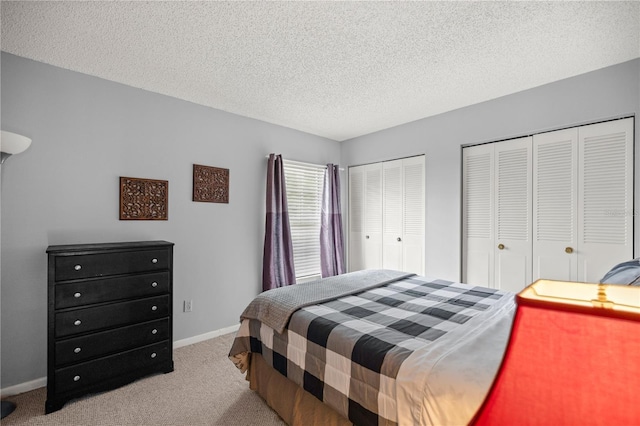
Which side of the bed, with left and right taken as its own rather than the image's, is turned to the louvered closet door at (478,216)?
right

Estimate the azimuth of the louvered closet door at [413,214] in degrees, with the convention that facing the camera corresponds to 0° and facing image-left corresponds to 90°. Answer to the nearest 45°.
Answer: approximately 45°

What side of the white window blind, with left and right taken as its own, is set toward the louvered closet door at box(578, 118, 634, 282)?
front

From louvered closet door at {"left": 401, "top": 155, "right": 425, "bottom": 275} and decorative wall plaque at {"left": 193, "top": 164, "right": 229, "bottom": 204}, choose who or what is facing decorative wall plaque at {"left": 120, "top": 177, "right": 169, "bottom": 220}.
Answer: the louvered closet door

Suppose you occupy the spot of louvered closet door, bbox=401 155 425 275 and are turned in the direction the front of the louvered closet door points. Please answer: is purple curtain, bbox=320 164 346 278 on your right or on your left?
on your right

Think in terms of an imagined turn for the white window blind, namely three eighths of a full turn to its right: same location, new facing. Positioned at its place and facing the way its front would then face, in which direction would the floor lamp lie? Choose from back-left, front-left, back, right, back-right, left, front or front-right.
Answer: front-left

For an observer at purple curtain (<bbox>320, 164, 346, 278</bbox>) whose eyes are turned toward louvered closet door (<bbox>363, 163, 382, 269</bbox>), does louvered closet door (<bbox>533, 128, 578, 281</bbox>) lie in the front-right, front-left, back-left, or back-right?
front-right

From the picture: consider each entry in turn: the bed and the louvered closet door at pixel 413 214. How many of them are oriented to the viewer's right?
0

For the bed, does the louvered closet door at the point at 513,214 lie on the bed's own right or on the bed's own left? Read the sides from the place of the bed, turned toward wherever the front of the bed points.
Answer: on the bed's own right

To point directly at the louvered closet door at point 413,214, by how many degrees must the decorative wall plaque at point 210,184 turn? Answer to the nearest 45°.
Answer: approximately 45° to its left

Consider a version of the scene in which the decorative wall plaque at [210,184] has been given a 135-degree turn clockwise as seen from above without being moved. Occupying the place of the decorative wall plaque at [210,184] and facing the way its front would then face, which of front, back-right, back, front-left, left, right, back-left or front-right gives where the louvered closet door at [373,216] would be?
back

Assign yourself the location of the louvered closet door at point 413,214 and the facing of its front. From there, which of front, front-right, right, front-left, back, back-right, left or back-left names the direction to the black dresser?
front

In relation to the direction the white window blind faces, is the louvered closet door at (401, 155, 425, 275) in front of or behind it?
in front

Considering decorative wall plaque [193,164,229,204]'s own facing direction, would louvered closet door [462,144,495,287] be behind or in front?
in front

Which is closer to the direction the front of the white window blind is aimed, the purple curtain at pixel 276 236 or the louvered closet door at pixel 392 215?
the louvered closet door

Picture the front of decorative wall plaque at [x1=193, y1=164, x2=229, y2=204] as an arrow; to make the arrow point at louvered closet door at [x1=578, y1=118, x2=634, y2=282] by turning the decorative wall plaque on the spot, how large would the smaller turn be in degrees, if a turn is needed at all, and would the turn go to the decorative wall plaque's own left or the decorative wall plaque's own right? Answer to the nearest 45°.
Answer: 0° — it already faces it

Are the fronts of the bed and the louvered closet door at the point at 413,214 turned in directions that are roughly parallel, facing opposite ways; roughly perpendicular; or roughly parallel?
roughly perpendicular

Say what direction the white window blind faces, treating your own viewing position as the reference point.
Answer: facing the viewer and to the right of the viewer

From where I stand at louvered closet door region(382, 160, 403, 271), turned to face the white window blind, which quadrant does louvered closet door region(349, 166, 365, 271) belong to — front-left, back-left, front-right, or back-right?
front-right

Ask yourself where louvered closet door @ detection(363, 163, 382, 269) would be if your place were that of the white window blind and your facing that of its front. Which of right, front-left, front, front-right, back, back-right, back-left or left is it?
front-left
